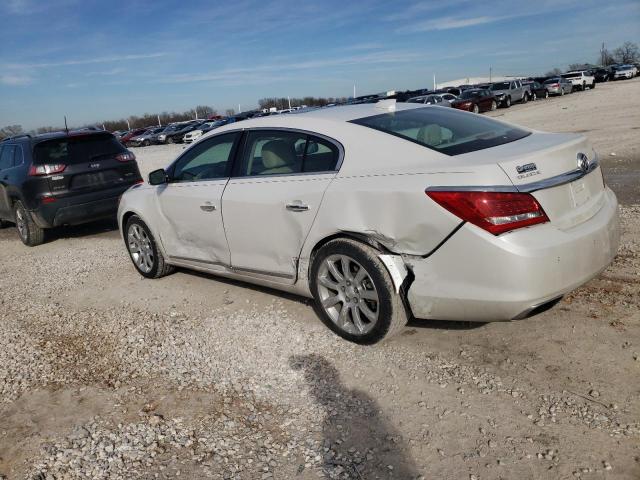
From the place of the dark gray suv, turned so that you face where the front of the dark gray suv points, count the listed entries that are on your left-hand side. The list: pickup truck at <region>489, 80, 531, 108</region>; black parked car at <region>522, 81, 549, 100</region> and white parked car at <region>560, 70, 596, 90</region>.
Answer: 0

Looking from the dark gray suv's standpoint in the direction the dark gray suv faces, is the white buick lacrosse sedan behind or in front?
behind

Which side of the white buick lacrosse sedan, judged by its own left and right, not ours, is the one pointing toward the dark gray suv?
front

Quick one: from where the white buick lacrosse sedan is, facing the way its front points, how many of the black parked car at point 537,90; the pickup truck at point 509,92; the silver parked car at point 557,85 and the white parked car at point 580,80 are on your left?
0

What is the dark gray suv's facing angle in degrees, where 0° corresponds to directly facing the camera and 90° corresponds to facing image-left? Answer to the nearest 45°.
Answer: approximately 135°

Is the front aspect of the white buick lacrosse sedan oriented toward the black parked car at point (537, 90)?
no

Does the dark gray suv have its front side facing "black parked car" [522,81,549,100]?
no

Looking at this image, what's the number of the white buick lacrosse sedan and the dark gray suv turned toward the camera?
0

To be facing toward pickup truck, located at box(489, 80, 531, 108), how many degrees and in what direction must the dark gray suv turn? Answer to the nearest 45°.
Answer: approximately 90° to its right

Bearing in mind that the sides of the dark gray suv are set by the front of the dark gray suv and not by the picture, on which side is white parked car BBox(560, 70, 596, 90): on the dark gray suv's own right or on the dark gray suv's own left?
on the dark gray suv's own right

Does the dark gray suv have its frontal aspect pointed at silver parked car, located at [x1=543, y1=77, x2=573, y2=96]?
no

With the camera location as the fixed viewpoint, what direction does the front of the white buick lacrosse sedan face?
facing away from the viewer and to the left of the viewer

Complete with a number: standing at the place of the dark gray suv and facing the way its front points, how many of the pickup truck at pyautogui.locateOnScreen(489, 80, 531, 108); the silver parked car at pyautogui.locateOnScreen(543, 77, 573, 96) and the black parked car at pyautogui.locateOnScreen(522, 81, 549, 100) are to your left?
0

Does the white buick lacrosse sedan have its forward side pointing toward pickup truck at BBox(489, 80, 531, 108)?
no
